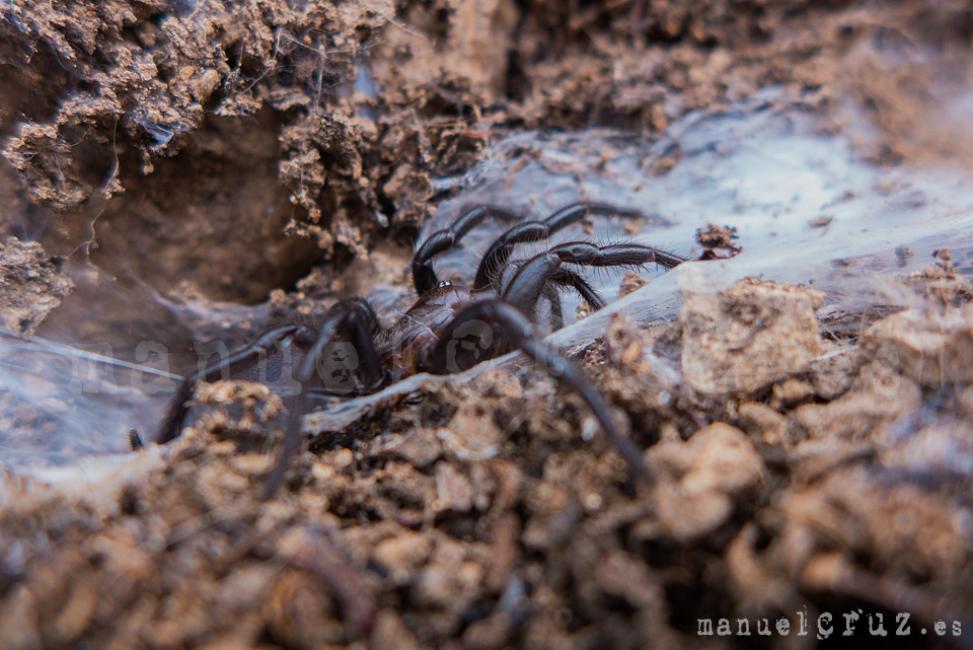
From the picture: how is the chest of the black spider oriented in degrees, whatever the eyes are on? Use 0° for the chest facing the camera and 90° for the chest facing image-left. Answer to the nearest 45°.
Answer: approximately 270°
